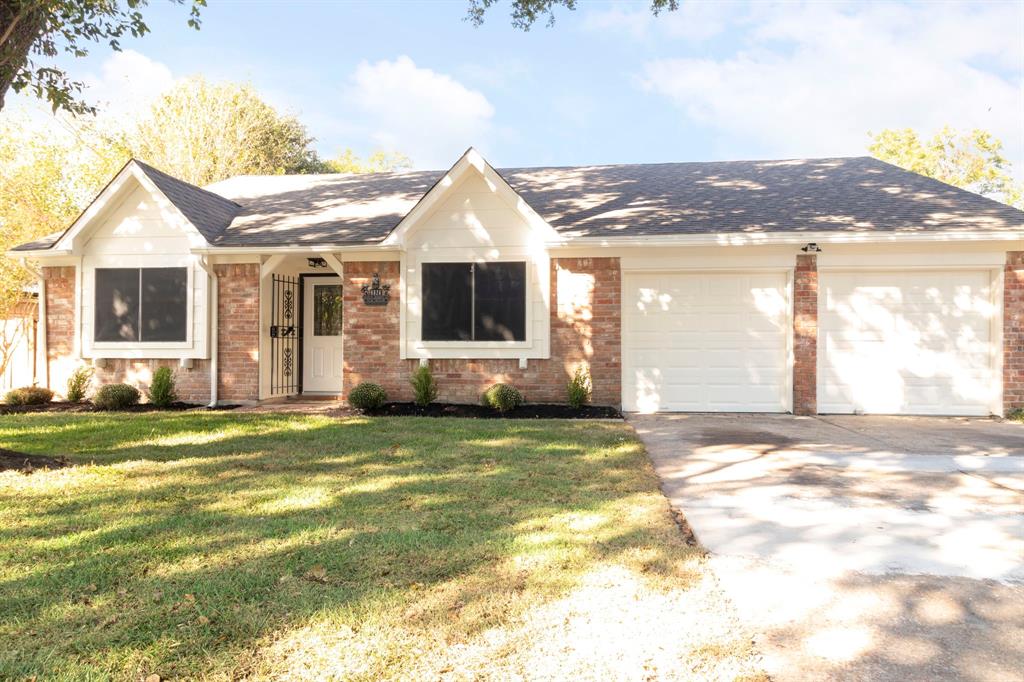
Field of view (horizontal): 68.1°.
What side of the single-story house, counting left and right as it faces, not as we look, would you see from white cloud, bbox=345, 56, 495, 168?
back

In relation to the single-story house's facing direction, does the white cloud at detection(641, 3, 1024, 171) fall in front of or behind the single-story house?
behind

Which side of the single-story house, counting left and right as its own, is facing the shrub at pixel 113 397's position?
right

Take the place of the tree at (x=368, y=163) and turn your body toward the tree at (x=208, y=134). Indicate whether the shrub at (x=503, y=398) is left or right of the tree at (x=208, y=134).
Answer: left

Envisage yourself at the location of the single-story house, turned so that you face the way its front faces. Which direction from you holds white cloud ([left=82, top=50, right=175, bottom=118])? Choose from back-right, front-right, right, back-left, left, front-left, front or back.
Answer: back-right

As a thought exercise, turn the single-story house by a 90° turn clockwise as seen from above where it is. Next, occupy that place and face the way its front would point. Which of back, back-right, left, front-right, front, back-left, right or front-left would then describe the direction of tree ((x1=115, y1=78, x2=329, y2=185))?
front-right

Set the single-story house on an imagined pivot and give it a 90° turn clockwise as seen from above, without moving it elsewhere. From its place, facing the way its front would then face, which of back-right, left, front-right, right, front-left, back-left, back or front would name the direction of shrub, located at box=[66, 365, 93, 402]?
front

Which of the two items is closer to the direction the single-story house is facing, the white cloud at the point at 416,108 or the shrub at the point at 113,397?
the shrub

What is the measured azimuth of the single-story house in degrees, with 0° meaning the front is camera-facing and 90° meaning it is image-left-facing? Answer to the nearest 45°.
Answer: approximately 0°
